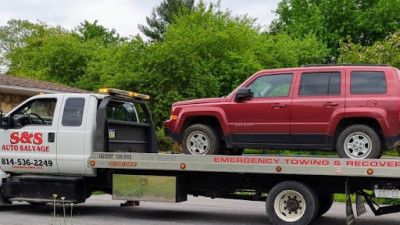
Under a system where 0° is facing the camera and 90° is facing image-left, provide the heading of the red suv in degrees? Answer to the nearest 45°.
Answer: approximately 90°

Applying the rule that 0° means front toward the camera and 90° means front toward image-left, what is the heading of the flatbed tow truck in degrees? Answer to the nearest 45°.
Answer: approximately 90°

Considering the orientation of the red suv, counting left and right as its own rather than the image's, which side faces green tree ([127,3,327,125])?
right

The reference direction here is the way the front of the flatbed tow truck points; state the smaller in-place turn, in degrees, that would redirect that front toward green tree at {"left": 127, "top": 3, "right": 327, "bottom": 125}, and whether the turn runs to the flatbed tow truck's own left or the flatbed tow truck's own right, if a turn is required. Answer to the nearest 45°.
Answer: approximately 90° to the flatbed tow truck's own right
